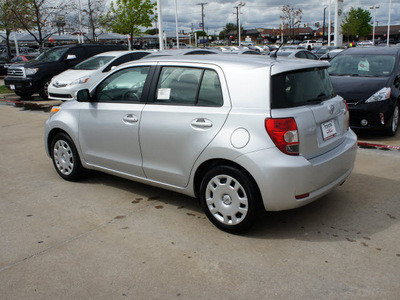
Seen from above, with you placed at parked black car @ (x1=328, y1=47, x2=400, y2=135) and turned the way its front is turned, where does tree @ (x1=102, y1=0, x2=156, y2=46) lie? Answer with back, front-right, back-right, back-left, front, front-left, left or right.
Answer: right

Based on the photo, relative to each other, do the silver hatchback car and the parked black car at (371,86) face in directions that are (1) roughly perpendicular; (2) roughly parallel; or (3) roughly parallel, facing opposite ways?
roughly perpendicular

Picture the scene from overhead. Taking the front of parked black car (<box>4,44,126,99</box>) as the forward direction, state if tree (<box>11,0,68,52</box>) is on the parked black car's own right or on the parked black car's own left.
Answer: on the parked black car's own right

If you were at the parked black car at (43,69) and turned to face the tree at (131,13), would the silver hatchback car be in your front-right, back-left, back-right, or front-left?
back-right

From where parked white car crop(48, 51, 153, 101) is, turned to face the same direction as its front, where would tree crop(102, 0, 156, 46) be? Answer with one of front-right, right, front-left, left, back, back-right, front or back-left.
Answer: back-right

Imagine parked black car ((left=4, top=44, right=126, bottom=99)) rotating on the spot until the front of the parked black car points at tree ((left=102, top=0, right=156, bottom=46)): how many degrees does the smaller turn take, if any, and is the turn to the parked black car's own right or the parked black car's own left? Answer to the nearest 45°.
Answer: approximately 135° to the parked black car's own right

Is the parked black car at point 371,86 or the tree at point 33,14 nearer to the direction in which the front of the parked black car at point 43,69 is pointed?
the parked black car

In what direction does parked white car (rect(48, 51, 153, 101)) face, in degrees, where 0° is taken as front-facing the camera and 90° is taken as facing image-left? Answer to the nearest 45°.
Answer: approximately 45°

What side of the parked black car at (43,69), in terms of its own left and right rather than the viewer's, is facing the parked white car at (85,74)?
left
